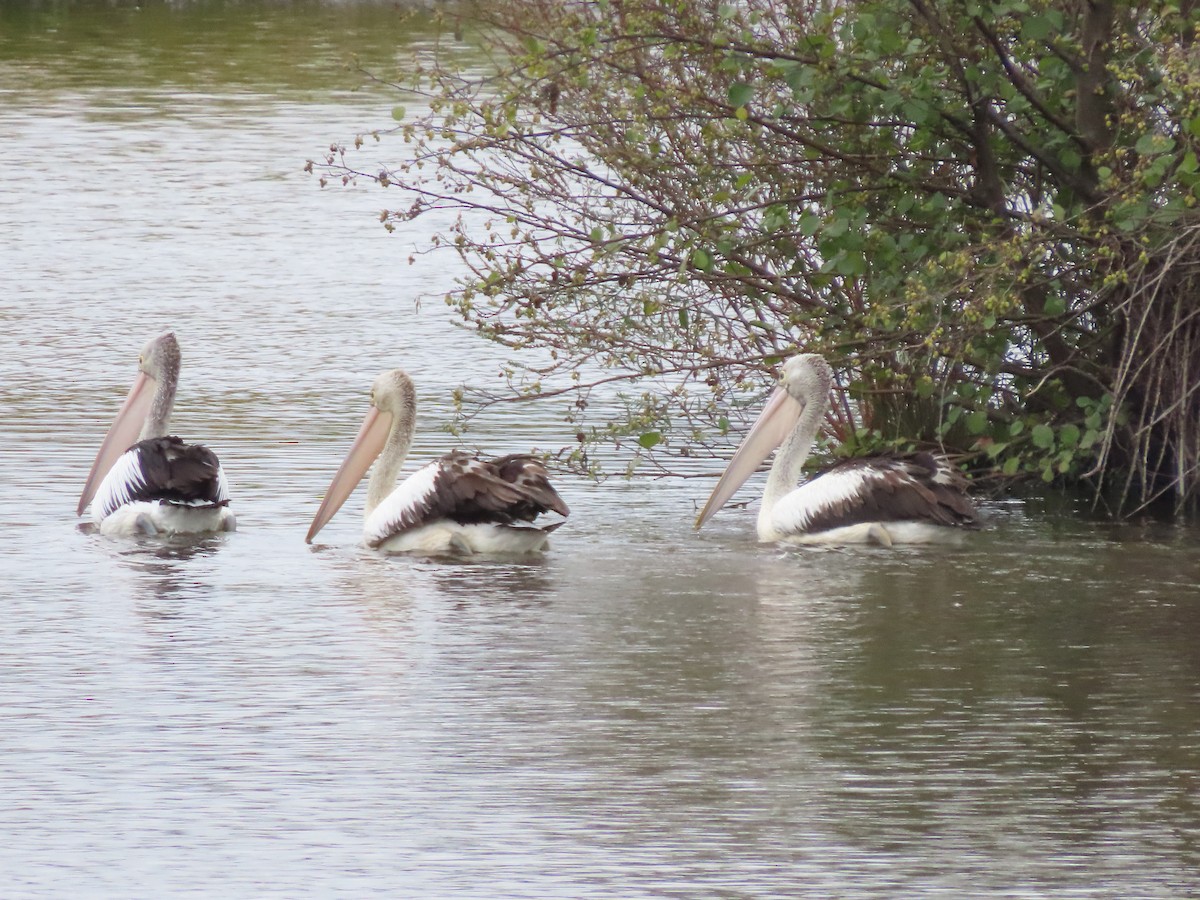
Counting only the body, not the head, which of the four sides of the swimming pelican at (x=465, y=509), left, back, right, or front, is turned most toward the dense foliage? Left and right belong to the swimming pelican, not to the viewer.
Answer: back

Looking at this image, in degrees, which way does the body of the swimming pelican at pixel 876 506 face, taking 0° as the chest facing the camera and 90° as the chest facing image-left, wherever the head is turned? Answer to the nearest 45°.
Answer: approximately 90°

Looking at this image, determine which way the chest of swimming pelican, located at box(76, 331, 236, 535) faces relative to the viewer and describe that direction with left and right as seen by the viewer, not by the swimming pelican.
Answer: facing away from the viewer and to the left of the viewer

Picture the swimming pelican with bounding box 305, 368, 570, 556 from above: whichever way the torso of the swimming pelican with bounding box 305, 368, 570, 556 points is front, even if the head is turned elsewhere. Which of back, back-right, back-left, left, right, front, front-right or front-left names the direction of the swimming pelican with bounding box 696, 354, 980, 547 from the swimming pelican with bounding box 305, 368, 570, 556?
back

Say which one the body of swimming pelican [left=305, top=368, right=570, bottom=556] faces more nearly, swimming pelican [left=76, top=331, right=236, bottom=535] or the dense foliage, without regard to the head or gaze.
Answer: the swimming pelican

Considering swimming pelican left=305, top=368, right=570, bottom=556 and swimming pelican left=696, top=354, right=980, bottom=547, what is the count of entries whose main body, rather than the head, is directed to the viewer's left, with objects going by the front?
2

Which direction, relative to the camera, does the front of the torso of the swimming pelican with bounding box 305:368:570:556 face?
to the viewer's left

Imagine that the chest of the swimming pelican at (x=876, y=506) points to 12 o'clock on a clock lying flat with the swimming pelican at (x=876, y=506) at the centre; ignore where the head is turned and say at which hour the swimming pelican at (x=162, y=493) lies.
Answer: the swimming pelican at (x=162, y=493) is roughly at 12 o'clock from the swimming pelican at (x=876, y=506).
